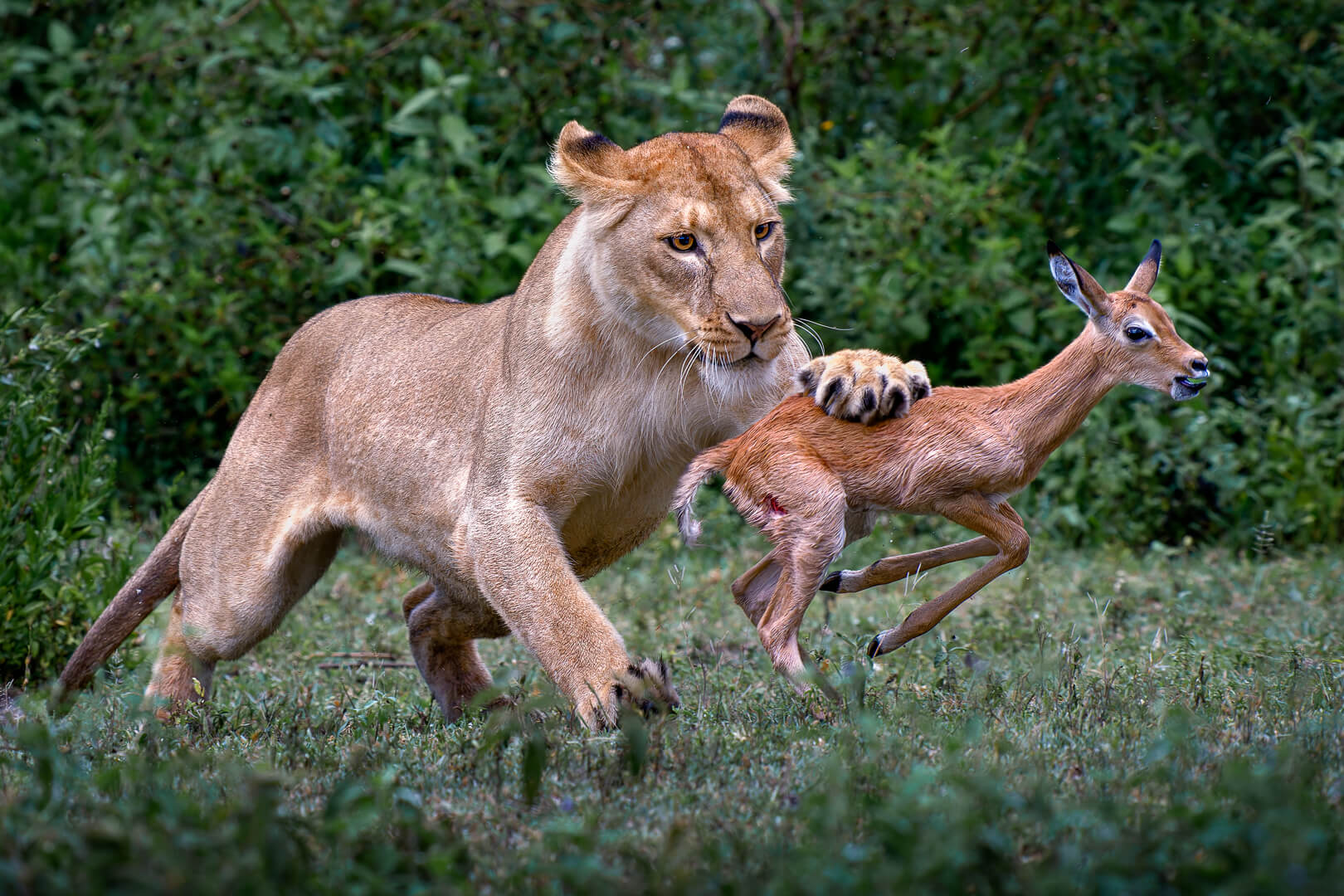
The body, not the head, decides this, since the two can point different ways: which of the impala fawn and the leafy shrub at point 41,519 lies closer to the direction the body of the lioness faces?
the impala fawn

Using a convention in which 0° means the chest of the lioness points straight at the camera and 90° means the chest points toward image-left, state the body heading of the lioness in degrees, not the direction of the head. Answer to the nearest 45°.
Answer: approximately 315°

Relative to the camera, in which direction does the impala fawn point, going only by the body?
to the viewer's right

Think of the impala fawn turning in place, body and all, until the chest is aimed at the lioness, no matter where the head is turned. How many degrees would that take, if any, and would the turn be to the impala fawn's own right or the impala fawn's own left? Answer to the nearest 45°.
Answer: approximately 180°

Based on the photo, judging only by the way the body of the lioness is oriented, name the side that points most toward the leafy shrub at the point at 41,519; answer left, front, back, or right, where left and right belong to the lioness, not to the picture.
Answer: back

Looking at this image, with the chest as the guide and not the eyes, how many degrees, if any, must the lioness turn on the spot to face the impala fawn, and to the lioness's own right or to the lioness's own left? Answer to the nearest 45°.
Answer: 0° — it already faces it
